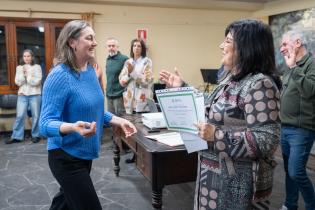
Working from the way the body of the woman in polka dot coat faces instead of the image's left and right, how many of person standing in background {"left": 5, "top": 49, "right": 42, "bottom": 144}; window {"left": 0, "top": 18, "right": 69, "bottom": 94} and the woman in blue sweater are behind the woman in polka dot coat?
0

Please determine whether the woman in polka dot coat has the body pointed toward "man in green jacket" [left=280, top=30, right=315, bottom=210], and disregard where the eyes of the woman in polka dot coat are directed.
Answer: no

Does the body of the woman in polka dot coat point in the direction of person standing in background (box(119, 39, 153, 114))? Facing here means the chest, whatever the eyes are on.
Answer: no

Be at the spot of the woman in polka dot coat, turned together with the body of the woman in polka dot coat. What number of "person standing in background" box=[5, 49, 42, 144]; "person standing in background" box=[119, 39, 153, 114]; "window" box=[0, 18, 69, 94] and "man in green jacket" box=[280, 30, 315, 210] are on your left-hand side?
0

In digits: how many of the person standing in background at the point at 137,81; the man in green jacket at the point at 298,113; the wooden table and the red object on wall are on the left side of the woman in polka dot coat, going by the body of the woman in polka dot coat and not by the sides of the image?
0

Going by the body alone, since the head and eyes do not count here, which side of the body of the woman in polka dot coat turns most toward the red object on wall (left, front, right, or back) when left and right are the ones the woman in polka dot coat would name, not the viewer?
right

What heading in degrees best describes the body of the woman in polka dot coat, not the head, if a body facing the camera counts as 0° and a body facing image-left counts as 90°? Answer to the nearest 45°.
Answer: approximately 90°

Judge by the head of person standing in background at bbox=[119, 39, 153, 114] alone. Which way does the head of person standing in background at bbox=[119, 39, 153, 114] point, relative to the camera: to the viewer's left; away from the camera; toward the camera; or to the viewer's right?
toward the camera

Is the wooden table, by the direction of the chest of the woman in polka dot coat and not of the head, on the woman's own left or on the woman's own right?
on the woman's own right

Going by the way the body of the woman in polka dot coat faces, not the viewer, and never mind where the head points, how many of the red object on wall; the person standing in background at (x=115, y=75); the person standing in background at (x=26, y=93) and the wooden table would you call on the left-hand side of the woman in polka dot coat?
0

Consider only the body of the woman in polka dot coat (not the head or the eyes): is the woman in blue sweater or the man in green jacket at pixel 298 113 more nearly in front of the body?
the woman in blue sweater

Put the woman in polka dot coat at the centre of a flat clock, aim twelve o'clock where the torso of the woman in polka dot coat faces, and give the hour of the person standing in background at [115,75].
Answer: The person standing in background is roughly at 2 o'clock from the woman in polka dot coat.

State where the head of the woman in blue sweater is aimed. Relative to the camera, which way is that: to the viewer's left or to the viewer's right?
to the viewer's right

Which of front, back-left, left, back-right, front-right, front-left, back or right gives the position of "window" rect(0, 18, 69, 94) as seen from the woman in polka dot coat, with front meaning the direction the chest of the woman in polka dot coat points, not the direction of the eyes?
front-right

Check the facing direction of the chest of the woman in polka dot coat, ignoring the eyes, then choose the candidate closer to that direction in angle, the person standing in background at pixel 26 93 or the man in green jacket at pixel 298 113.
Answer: the person standing in background

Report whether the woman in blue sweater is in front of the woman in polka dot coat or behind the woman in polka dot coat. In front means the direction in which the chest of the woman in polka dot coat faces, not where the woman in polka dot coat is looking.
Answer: in front

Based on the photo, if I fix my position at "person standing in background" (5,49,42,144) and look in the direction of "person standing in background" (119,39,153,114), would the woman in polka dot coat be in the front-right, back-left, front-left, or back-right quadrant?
front-right

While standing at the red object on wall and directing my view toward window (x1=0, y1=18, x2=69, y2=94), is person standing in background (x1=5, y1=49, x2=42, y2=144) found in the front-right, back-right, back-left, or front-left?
front-left

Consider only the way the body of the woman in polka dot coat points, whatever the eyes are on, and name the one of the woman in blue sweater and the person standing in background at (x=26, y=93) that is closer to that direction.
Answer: the woman in blue sweater
